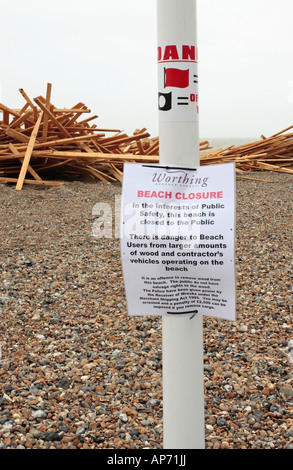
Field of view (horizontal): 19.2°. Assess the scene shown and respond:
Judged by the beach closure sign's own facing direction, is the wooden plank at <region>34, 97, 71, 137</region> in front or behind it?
behind

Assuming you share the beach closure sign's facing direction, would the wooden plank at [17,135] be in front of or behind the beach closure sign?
behind

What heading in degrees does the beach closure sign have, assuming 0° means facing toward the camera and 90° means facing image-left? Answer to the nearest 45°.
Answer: approximately 0°

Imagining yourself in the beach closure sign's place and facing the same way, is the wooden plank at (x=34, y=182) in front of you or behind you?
behind

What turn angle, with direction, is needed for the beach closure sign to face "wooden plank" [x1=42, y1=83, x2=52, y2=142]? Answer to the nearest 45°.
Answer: approximately 180°
